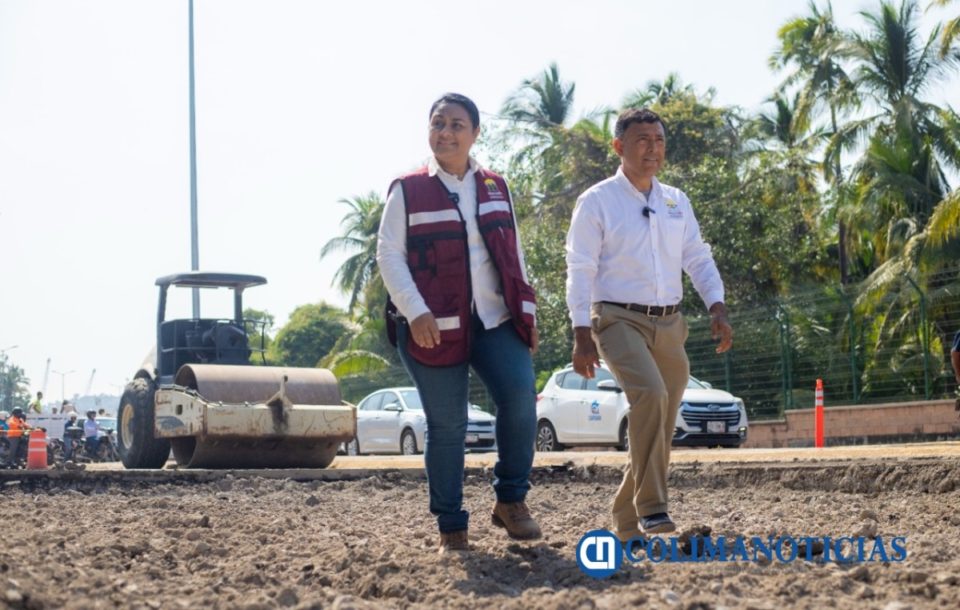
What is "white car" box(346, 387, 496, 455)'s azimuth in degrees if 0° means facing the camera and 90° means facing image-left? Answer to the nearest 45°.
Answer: approximately 315°

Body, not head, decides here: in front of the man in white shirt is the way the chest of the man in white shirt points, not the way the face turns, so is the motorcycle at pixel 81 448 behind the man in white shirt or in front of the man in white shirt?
behind

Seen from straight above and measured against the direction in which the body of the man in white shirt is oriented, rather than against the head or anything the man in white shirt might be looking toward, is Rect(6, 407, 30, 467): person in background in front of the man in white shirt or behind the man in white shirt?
behind

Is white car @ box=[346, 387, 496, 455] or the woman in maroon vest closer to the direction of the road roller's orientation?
the woman in maroon vest

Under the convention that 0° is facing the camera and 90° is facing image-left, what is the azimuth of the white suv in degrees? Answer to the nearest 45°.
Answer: approximately 315°

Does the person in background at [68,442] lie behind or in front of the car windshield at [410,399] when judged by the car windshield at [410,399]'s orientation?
behind

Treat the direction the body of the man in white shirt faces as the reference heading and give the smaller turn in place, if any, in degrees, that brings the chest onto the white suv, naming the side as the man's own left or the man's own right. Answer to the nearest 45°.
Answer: approximately 135° to the man's own left
